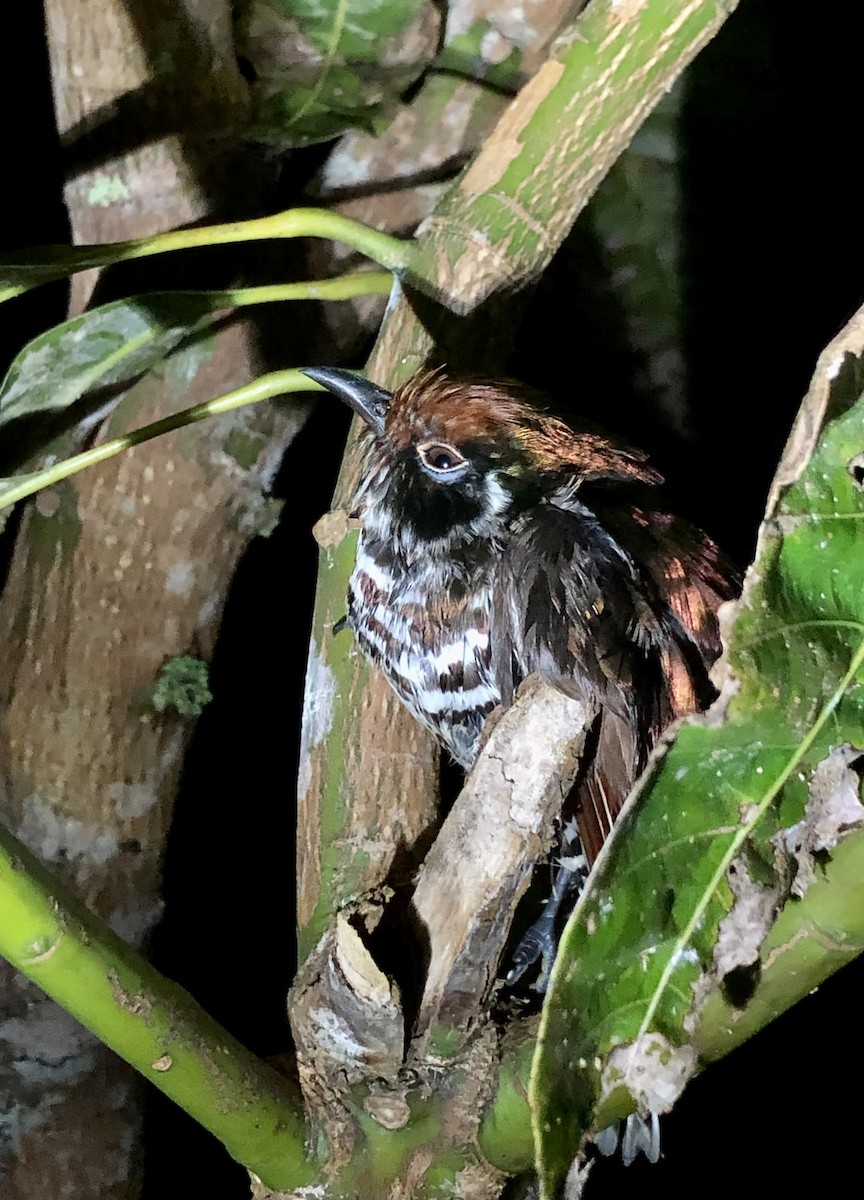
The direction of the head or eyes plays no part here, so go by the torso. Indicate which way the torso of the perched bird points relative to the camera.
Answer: to the viewer's left
